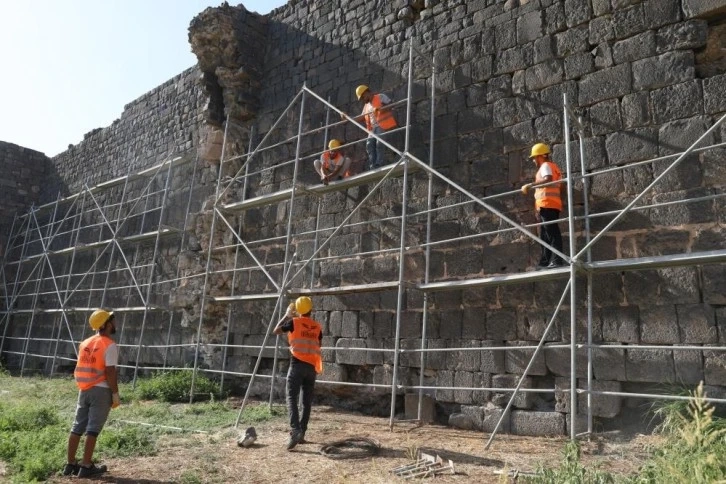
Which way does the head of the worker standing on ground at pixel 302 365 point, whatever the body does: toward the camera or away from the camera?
away from the camera

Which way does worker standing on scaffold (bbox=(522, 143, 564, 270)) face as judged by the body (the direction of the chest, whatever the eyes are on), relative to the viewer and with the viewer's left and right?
facing to the left of the viewer

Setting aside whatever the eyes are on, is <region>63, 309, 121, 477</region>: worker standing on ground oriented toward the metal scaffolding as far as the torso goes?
yes

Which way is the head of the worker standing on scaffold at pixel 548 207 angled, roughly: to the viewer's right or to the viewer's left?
to the viewer's left

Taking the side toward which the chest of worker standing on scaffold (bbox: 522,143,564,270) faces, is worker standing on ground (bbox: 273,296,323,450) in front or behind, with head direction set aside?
in front

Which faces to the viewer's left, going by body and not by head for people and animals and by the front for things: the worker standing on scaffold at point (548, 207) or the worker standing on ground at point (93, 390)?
the worker standing on scaffold

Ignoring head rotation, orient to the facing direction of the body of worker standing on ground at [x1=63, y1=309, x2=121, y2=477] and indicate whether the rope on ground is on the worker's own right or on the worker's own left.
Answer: on the worker's own right

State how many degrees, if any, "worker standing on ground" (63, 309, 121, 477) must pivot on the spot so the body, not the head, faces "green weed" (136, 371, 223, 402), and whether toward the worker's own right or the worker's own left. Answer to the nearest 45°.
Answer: approximately 45° to the worker's own left

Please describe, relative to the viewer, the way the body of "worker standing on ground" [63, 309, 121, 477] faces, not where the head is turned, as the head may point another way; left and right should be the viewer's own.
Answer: facing away from the viewer and to the right of the viewer

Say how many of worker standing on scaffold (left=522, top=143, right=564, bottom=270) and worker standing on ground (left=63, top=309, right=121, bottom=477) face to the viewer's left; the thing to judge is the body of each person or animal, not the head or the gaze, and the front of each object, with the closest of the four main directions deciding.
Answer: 1
